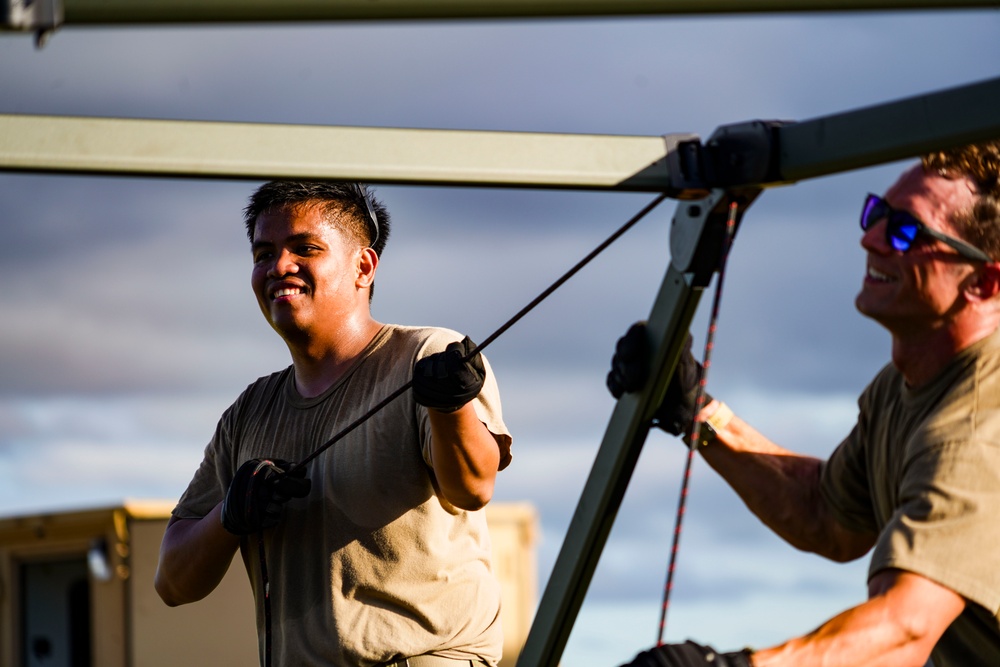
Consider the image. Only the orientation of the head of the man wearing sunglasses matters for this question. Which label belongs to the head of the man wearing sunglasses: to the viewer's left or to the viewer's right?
to the viewer's left

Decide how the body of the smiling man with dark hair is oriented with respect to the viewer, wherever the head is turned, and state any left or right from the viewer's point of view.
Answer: facing the viewer and to the left of the viewer

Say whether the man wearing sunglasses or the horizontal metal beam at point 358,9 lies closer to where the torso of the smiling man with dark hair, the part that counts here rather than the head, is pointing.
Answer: the horizontal metal beam

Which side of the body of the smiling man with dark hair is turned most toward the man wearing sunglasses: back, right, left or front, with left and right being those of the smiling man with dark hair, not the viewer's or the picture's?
left

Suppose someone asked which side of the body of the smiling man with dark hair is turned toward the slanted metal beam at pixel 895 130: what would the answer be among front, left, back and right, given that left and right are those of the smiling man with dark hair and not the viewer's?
left

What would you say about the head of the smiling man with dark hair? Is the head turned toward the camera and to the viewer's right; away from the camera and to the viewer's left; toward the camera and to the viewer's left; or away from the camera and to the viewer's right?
toward the camera and to the viewer's left
